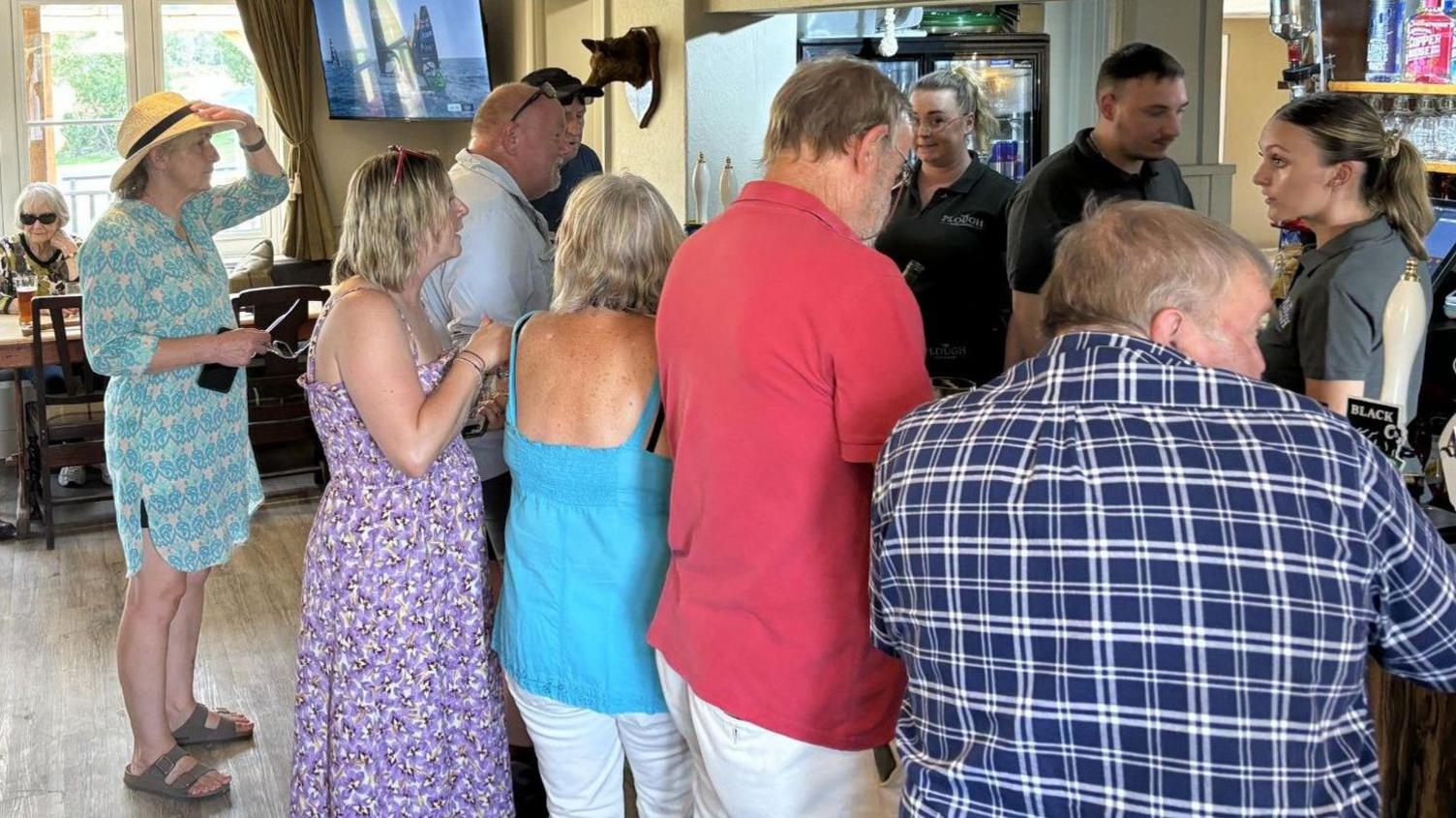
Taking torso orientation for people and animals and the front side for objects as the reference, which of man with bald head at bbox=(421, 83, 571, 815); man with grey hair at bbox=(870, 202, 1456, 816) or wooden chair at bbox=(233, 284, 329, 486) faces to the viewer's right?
man with bald head at bbox=(421, 83, 571, 815)

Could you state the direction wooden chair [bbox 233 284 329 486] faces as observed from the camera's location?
facing away from the viewer and to the left of the viewer

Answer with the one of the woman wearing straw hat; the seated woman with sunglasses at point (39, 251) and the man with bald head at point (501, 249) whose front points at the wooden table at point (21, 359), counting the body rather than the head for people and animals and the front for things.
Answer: the seated woman with sunglasses

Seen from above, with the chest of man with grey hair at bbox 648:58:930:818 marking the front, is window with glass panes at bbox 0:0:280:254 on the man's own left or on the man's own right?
on the man's own left

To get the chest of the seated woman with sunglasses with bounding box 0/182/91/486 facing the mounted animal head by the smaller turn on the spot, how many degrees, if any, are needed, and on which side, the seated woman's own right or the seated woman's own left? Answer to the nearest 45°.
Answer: approximately 45° to the seated woman's own left

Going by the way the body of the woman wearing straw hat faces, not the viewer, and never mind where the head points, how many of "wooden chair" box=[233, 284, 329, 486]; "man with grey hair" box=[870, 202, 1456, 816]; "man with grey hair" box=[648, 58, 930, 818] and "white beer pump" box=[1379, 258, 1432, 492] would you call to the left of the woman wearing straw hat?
1

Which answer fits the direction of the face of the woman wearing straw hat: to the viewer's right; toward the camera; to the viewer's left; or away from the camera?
to the viewer's right

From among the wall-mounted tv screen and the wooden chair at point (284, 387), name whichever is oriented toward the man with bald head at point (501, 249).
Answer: the wall-mounted tv screen

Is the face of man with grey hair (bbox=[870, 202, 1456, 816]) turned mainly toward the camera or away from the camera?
away from the camera

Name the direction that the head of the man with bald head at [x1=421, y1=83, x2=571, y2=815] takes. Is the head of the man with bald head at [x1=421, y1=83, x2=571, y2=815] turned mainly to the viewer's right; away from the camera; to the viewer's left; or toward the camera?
to the viewer's right

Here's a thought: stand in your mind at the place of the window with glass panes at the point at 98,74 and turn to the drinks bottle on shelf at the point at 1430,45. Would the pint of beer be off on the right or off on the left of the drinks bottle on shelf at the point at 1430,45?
right

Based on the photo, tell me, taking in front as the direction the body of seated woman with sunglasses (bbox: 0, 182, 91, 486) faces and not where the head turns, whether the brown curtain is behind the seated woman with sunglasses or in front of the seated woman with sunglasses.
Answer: behind

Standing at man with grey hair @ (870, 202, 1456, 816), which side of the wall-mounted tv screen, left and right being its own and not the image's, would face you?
front

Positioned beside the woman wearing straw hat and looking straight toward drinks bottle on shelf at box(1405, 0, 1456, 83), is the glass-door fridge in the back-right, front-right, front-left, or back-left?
front-left

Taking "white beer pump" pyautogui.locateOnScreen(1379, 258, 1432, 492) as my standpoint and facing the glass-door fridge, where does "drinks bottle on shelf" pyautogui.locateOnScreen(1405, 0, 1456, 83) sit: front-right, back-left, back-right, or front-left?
front-right

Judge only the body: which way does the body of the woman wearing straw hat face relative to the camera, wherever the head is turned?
to the viewer's right

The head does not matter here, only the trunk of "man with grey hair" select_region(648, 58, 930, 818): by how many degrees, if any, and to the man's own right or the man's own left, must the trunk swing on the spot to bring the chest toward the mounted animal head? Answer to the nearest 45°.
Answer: approximately 45° to the man's own left

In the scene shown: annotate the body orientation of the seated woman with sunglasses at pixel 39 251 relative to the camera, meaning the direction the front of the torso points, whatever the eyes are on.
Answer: toward the camera

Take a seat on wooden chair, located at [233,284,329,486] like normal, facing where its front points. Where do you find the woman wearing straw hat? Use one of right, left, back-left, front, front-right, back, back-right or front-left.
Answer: back-left
